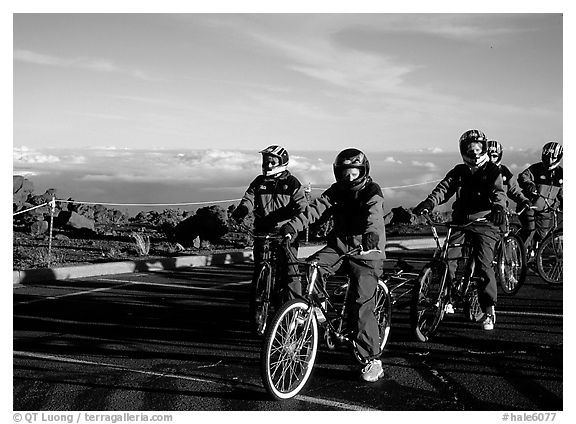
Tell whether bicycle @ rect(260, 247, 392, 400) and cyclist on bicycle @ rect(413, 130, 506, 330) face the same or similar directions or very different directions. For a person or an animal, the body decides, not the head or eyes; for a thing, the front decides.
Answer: same or similar directions

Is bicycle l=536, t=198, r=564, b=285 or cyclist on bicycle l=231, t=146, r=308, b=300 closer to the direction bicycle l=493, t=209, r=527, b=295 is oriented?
the cyclist on bicycle

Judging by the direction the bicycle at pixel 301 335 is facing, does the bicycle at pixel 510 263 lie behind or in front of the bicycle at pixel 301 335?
behind

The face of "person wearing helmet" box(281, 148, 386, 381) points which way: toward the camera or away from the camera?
toward the camera

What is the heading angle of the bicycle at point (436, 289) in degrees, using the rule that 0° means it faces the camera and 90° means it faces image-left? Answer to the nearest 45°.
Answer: approximately 45°

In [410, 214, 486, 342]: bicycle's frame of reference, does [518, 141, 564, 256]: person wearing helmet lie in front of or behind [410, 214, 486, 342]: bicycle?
behind

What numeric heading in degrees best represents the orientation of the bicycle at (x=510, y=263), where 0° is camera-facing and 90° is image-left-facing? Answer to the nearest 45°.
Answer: approximately 45°

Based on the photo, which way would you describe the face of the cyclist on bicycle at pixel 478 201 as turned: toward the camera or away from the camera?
toward the camera

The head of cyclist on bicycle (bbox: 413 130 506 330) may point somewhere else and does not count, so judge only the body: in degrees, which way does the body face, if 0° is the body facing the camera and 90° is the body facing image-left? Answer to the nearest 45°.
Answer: approximately 45°

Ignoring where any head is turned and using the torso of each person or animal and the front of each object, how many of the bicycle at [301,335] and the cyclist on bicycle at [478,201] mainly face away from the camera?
0

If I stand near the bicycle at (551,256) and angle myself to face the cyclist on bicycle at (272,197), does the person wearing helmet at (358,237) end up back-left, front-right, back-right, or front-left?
front-left

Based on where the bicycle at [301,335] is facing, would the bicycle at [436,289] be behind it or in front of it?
behind

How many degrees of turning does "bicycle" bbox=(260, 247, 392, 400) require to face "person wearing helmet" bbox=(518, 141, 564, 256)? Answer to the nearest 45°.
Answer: approximately 180°

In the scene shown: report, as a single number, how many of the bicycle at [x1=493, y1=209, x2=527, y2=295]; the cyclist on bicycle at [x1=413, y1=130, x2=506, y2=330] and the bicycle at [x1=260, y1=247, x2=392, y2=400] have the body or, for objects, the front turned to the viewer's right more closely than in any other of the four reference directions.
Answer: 0

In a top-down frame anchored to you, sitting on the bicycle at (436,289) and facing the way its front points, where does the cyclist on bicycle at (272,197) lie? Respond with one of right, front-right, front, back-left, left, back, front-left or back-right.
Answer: front-right

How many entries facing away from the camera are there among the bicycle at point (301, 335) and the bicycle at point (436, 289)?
0
